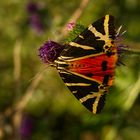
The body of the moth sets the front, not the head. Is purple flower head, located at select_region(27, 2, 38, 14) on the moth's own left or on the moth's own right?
on the moth's own right

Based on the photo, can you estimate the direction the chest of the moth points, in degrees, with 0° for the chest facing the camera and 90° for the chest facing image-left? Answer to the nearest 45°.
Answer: approximately 90°
